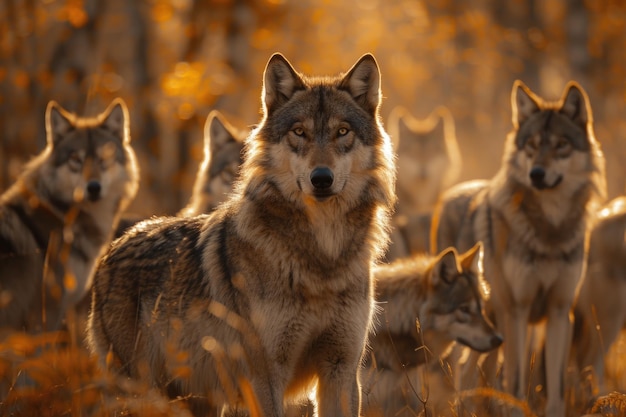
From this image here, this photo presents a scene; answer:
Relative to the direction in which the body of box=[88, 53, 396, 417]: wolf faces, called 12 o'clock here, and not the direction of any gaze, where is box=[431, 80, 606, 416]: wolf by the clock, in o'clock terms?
box=[431, 80, 606, 416]: wolf is roughly at 9 o'clock from box=[88, 53, 396, 417]: wolf.

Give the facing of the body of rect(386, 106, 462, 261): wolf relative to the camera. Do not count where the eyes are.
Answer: toward the camera

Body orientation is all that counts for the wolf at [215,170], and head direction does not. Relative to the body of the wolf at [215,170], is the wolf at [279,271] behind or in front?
in front

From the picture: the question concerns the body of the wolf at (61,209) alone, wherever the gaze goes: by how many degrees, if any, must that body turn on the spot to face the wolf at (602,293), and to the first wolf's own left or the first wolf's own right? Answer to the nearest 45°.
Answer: approximately 45° to the first wolf's own left

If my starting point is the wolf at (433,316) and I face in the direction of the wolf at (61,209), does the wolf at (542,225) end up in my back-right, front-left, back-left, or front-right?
back-right

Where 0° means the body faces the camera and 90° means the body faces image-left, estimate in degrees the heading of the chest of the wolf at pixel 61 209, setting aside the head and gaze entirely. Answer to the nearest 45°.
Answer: approximately 315°

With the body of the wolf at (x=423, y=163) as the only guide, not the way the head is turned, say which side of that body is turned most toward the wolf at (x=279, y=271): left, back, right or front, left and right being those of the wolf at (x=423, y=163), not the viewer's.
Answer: front

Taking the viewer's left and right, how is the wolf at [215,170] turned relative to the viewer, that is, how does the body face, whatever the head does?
facing the viewer and to the right of the viewer

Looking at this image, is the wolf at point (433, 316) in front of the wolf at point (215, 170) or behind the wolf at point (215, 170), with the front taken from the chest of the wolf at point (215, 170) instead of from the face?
in front

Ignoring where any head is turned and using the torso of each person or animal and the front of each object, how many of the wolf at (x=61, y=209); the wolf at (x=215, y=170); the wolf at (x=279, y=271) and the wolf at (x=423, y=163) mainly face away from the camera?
0

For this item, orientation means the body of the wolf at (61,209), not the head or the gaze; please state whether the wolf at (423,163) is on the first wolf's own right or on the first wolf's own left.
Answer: on the first wolf's own left

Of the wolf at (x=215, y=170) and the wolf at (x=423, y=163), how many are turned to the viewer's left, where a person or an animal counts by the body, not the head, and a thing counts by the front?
0

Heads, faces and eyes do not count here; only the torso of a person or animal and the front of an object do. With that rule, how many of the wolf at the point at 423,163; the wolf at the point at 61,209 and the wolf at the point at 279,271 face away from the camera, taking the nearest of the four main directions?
0

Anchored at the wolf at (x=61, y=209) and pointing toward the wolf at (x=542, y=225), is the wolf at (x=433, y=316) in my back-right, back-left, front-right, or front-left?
front-right

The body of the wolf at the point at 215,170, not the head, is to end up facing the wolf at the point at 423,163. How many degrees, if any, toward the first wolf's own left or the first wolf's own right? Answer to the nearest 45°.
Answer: approximately 90° to the first wolf's own left
